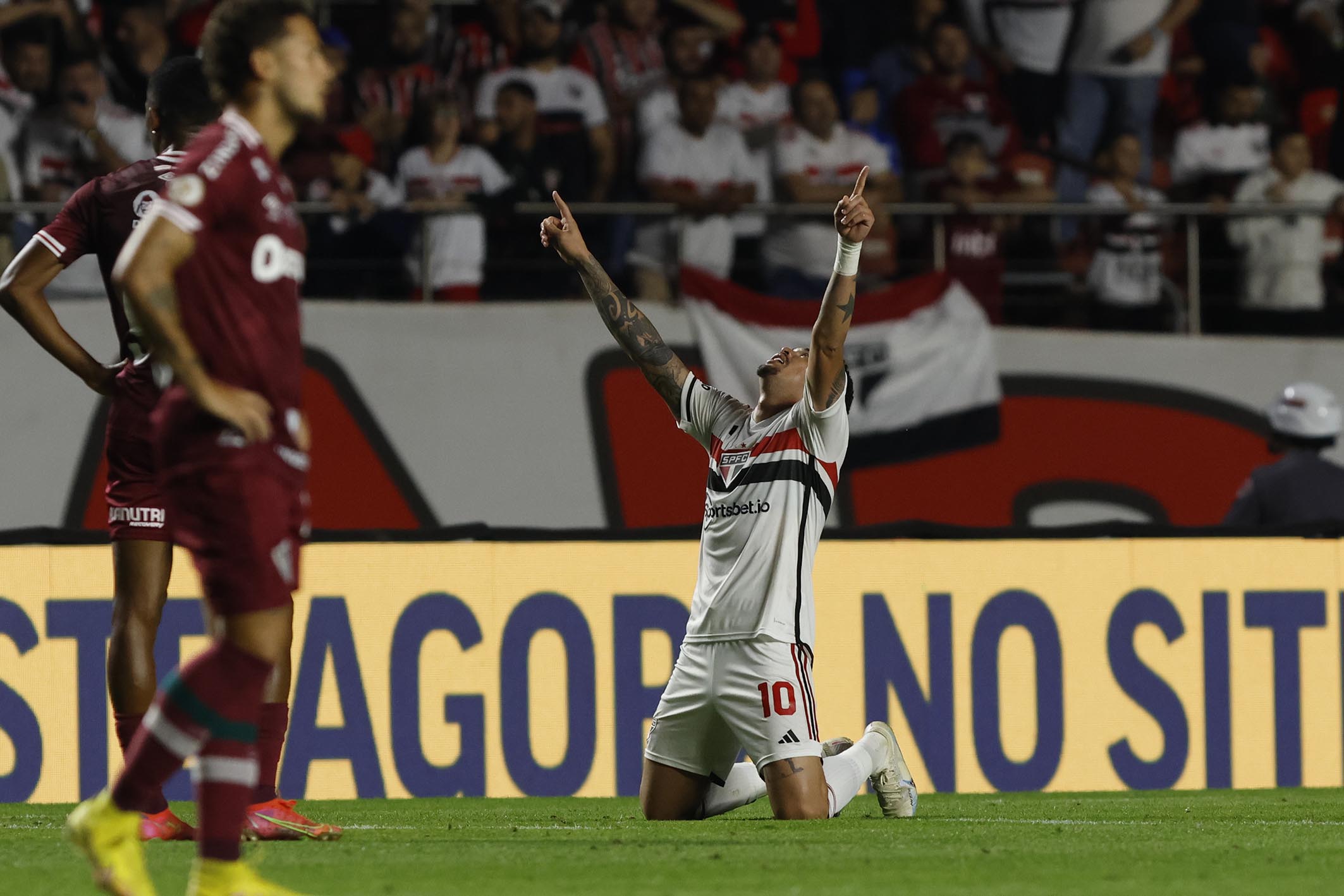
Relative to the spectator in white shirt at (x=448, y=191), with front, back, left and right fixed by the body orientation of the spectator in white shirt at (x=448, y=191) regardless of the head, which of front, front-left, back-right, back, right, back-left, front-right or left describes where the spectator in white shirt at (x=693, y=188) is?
left

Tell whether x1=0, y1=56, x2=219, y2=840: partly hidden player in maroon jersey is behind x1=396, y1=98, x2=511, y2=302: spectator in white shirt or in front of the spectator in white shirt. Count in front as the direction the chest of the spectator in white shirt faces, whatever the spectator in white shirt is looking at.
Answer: in front

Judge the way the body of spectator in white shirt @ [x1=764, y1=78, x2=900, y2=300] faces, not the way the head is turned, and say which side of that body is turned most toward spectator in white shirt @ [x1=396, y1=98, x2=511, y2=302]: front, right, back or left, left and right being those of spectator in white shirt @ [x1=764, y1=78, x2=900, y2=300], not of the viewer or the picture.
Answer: right

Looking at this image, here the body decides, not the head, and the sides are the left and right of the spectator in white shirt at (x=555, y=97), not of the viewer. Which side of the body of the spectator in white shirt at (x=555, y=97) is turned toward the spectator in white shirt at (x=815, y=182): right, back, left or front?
left

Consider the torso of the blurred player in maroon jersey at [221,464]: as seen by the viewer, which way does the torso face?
to the viewer's right

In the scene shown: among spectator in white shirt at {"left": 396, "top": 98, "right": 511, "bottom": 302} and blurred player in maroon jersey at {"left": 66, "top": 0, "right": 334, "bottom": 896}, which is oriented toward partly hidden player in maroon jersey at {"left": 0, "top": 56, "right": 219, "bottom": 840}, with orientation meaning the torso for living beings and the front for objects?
the spectator in white shirt

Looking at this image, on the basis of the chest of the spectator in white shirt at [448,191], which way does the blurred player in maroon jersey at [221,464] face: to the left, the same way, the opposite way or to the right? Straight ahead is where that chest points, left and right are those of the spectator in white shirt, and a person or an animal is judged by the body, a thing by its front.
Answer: to the left

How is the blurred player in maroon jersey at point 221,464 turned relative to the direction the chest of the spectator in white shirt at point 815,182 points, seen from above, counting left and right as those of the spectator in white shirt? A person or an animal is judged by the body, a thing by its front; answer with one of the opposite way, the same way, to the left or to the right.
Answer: to the left
